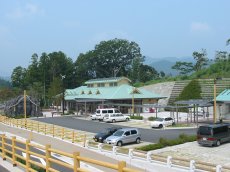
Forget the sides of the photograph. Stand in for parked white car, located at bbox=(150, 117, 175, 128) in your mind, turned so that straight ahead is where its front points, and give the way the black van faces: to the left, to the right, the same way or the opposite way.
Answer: the opposite way

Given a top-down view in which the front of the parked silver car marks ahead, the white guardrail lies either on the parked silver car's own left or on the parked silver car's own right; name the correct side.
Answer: on the parked silver car's own left

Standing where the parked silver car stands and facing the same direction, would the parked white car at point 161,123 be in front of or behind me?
behind

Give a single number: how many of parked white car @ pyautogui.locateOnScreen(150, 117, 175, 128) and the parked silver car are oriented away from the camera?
0

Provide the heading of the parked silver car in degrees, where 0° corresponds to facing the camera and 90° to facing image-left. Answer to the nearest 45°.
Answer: approximately 45°

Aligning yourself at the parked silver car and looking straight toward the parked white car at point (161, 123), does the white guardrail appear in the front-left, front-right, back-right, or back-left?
back-right
